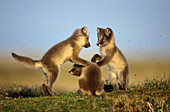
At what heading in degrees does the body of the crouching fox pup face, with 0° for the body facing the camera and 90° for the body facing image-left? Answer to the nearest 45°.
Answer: approximately 135°

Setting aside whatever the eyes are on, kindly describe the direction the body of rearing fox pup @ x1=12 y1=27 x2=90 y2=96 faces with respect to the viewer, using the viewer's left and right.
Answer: facing to the right of the viewer

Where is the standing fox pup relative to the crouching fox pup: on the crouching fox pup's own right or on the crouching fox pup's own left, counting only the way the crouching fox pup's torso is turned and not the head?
on the crouching fox pup's own right

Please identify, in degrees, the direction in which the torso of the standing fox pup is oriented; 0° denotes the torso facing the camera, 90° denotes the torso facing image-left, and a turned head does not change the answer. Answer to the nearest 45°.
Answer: approximately 45°

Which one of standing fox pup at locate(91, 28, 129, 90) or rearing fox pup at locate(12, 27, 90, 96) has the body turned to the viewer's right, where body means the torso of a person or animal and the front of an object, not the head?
the rearing fox pup

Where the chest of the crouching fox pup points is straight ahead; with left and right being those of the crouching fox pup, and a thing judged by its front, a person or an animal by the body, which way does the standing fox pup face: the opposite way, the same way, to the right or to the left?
to the left

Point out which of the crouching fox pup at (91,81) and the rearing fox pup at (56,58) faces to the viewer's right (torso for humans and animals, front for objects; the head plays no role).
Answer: the rearing fox pup
